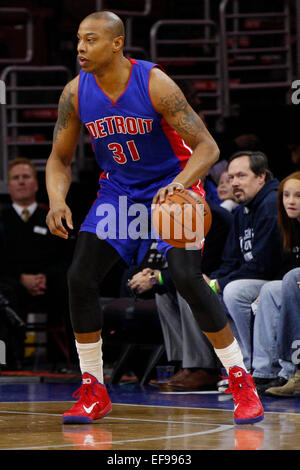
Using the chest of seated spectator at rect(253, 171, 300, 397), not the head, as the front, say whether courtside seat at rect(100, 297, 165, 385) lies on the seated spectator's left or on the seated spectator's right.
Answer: on the seated spectator's right

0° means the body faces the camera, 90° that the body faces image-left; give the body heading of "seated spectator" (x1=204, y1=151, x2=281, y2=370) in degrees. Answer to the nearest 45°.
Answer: approximately 45°

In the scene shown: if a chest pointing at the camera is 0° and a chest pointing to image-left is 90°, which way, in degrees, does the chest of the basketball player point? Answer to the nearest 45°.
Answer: approximately 45°

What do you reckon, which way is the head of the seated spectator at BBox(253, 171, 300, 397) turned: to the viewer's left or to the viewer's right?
to the viewer's left

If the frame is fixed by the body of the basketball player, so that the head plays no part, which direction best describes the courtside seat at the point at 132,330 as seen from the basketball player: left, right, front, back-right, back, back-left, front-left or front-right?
back-right

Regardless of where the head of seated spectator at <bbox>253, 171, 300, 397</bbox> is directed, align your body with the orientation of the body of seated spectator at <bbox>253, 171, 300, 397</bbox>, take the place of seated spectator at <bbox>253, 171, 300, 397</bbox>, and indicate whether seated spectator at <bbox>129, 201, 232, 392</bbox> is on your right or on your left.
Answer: on your right

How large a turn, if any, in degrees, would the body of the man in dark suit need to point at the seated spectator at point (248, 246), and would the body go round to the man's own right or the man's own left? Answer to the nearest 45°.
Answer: approximately 45° to the man's own left
